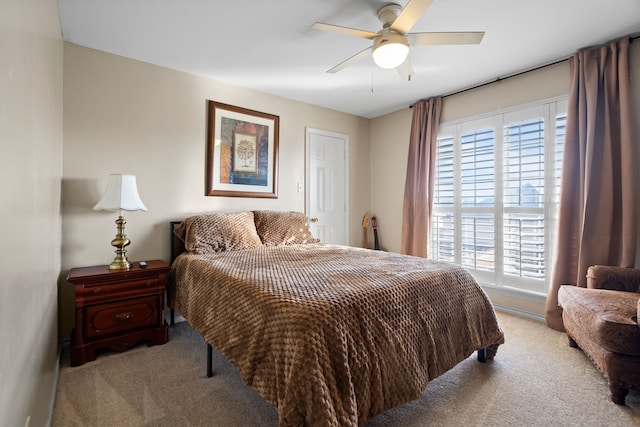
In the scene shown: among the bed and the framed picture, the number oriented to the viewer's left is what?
0

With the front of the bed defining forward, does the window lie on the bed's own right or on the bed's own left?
on the bed's own left

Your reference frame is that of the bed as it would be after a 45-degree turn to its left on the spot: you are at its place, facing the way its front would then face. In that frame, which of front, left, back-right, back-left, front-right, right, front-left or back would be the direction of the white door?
left

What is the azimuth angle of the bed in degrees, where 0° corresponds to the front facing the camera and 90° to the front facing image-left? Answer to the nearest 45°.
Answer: approximately 315°

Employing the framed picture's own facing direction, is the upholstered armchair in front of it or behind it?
in front

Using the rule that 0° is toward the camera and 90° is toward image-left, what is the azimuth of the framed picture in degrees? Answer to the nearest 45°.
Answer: approximately 315°

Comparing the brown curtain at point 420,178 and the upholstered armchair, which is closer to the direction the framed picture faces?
the upholstered armchair

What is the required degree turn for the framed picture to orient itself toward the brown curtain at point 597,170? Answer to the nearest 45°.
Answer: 0° — it already faces it

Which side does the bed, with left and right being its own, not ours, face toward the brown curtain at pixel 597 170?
left

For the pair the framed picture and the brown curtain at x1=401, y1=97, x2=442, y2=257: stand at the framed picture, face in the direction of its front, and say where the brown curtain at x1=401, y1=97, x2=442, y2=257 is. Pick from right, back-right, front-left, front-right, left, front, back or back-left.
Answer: front-left

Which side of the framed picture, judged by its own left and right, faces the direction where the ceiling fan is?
front

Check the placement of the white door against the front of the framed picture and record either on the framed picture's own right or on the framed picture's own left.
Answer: on the framed picture's own left
